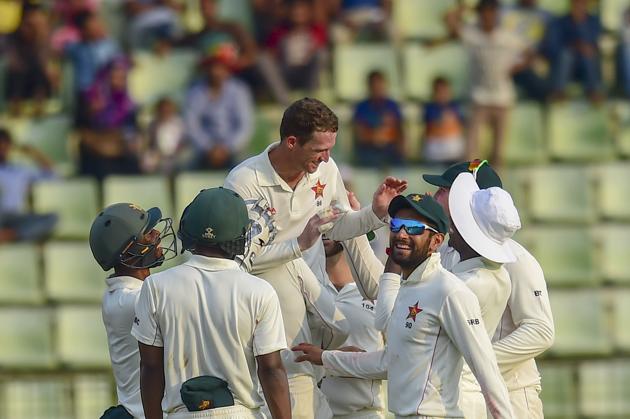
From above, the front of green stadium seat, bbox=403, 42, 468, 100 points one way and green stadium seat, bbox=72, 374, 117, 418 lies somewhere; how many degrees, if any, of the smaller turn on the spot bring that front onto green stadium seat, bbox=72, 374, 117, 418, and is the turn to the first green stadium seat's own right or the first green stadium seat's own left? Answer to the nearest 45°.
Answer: approximately 45° to the first green stadium seat's own right

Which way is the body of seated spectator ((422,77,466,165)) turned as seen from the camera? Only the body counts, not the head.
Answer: toward the camera

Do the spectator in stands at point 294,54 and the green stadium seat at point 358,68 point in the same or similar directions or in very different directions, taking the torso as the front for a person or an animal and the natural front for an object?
same or similar directions

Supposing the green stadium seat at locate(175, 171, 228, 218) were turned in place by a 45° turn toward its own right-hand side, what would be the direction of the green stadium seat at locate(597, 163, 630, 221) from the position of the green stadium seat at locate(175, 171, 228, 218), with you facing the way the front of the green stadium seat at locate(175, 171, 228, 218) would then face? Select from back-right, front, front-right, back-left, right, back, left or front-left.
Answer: back-left

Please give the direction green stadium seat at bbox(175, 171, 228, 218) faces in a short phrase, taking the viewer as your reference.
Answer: facing the viewer

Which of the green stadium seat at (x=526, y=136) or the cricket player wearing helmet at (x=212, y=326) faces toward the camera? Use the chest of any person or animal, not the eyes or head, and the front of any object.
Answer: the green stadium seat

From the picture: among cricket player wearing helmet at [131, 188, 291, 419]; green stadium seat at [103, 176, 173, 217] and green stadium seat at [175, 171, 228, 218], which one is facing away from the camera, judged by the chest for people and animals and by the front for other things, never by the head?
the cricket player wearing helmet

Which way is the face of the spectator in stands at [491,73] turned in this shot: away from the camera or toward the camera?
toward the camera

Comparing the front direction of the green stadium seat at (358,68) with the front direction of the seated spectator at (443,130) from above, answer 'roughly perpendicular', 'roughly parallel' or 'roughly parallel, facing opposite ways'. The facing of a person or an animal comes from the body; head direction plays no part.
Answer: roughly parallel

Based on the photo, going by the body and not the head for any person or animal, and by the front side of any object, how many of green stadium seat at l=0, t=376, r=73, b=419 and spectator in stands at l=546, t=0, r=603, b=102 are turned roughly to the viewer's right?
0

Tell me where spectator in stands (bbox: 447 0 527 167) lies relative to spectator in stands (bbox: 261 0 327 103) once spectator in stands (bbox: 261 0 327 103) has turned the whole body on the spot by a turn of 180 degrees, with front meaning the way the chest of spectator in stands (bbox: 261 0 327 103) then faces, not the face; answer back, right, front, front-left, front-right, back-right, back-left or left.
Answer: right

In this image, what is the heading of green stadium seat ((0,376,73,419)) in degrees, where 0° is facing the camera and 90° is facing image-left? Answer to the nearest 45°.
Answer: approximately 0°

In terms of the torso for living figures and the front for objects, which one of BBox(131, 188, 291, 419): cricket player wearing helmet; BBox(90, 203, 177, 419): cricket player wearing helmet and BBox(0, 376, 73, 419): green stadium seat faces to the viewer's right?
BBox(90, 203, 177, 419): cricket player wearing helmet

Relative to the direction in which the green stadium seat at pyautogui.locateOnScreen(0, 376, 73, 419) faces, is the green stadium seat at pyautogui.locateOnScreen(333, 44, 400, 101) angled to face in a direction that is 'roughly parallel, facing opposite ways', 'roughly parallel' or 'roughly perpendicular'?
roughly parallel

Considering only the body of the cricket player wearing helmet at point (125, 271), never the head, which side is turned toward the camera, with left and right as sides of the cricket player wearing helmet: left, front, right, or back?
right

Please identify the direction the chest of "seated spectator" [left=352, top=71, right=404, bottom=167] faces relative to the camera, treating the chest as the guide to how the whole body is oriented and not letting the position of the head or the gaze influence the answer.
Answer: toward the camera
